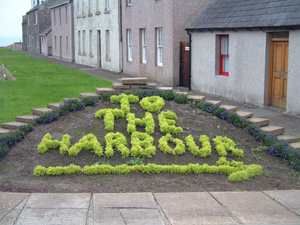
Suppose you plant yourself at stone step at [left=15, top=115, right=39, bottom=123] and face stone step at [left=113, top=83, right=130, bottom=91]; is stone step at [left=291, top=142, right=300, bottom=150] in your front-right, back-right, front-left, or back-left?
front-right

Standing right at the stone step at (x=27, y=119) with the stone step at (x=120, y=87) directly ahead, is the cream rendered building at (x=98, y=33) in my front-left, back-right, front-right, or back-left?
front-left

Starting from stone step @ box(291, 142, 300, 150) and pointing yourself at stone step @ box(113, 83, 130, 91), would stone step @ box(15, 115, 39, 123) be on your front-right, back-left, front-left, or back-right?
front-left

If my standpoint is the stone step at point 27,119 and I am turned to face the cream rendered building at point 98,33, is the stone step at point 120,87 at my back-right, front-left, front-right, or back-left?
front-right

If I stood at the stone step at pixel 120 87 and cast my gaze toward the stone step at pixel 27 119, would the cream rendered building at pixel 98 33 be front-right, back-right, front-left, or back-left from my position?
back-right

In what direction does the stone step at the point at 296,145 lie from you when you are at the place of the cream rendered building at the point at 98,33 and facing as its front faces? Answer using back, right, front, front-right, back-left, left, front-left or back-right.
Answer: front-left

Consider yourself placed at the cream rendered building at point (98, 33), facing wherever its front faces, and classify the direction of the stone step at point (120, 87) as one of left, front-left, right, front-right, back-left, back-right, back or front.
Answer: front-left

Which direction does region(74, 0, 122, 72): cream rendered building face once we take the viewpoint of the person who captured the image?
facing the viewer and to the left of the viewer

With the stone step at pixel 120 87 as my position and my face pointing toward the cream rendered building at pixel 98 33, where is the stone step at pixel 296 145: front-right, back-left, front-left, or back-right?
back-right
